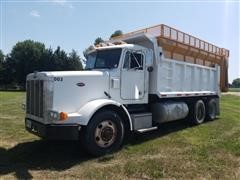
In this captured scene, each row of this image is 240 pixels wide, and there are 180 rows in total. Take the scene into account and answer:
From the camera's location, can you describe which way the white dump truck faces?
facing the viewer and to the left of the viewer
